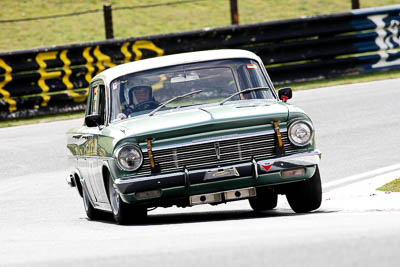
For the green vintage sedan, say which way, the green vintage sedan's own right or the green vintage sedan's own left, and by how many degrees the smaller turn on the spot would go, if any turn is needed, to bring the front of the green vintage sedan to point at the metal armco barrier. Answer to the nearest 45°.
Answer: approximately 180°

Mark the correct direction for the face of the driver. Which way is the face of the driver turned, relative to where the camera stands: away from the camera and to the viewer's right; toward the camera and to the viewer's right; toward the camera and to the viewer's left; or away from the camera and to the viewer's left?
toward the camera and to the viewer's right

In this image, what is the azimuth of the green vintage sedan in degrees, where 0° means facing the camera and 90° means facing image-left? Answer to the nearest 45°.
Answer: approximately 0°
